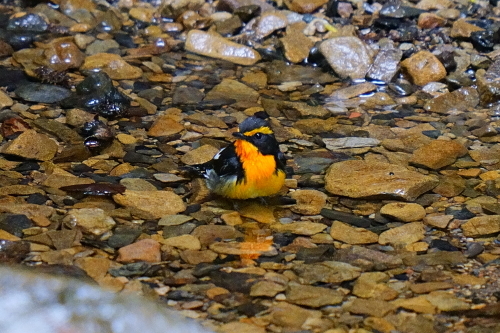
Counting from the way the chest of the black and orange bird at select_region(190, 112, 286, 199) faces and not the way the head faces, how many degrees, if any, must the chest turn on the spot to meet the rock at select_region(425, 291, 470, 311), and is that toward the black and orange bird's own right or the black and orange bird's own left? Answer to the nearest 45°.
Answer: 0° — it already faces it

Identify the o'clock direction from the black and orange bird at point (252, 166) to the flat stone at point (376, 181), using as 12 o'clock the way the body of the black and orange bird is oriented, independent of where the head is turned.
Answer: The flat stone is roughly at 10 o'clock from the black and orange bird.

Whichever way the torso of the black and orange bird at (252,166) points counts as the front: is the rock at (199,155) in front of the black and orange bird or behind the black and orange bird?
behind

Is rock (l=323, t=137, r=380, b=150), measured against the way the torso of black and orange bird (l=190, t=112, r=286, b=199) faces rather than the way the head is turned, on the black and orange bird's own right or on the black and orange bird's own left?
on the black and orange bird's own left

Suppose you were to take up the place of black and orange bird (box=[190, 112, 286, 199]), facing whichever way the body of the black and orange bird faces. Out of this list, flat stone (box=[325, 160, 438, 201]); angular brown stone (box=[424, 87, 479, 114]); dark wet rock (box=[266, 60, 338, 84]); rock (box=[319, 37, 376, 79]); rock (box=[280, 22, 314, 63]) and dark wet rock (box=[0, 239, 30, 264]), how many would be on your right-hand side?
1

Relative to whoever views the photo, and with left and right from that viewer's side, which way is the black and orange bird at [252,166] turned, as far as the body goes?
facing the viewer and to the right of the viewer

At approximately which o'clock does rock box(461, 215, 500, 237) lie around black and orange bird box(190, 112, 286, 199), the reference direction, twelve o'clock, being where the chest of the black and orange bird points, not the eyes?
The rock is roughly at 11 o'clock from the black and orange bird.

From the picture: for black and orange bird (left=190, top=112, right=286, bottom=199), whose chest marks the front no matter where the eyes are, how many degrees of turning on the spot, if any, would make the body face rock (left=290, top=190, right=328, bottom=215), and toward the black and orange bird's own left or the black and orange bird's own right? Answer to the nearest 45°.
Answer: approximately 45° to the black and orange bird's own left

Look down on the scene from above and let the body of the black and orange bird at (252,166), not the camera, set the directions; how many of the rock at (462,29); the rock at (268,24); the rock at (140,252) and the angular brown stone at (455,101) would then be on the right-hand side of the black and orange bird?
1

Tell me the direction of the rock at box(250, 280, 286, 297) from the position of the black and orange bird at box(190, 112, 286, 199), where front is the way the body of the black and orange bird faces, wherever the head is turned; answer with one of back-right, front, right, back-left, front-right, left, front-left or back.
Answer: front-right

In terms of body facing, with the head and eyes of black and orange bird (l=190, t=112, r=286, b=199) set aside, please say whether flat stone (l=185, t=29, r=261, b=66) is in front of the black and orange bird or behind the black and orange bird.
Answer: behind

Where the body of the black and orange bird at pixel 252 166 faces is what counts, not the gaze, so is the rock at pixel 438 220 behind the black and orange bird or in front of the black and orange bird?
in front

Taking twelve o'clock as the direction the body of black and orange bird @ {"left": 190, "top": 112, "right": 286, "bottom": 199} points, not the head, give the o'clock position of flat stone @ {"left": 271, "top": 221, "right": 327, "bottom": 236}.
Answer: The flat stone is roughly at 12 o'clock from the black and orange bird.

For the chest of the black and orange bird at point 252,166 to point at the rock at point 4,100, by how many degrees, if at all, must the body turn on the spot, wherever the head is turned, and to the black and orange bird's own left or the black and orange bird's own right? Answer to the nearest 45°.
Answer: approximately 180°

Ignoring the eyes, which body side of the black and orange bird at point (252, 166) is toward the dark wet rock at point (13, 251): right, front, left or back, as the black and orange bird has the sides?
right

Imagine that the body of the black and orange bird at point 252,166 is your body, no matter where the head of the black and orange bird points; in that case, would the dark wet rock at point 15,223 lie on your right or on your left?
on your right

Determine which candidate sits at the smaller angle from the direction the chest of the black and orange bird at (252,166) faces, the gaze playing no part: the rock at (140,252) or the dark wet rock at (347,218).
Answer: the dark wet rock

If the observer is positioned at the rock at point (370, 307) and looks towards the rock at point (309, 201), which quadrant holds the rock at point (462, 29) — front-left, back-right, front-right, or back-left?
front-right

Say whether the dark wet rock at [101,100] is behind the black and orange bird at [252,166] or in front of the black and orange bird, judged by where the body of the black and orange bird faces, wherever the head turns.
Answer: behind

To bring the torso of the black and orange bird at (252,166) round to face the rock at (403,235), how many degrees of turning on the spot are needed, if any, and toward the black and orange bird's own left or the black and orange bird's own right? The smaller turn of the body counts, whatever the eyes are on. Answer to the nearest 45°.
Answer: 0° — it already faces it

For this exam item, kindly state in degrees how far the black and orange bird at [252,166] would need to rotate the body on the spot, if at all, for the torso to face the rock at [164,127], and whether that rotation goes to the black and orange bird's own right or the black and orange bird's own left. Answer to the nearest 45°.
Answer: approximately 180°

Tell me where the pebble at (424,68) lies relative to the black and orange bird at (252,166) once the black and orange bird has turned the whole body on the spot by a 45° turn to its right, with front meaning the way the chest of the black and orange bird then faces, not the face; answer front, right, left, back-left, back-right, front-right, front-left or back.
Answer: back-left
